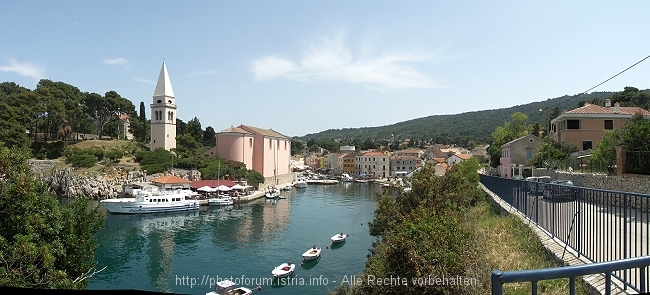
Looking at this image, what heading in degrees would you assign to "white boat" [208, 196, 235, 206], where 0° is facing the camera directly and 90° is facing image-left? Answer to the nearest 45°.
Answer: approximately 90°

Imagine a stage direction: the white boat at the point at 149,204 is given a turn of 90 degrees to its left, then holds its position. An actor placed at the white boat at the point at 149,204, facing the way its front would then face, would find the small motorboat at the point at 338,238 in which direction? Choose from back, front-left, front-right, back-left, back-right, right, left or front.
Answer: front-left

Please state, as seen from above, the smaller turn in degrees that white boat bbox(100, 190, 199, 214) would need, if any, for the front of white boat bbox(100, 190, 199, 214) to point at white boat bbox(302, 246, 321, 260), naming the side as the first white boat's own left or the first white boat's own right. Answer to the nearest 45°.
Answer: approximately 90° to the first white boat's own left

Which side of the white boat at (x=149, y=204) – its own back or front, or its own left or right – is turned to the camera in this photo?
left

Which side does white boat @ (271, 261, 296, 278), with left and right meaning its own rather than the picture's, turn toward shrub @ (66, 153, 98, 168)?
right

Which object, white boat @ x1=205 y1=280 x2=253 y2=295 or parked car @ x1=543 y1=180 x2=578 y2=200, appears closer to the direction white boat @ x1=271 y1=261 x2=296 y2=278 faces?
the white boat

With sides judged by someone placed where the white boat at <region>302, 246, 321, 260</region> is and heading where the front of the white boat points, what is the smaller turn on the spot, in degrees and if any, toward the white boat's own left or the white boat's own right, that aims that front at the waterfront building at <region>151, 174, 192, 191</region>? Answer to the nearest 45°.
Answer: approximately 90° to the white boat's own right

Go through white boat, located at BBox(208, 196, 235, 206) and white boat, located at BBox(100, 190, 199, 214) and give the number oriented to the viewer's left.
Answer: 2

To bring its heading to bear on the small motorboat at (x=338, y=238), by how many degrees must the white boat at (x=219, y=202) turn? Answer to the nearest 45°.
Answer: approximately 90° to its left

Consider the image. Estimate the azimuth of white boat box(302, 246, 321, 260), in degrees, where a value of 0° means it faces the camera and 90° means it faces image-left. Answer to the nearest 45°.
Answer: approximately 45°
